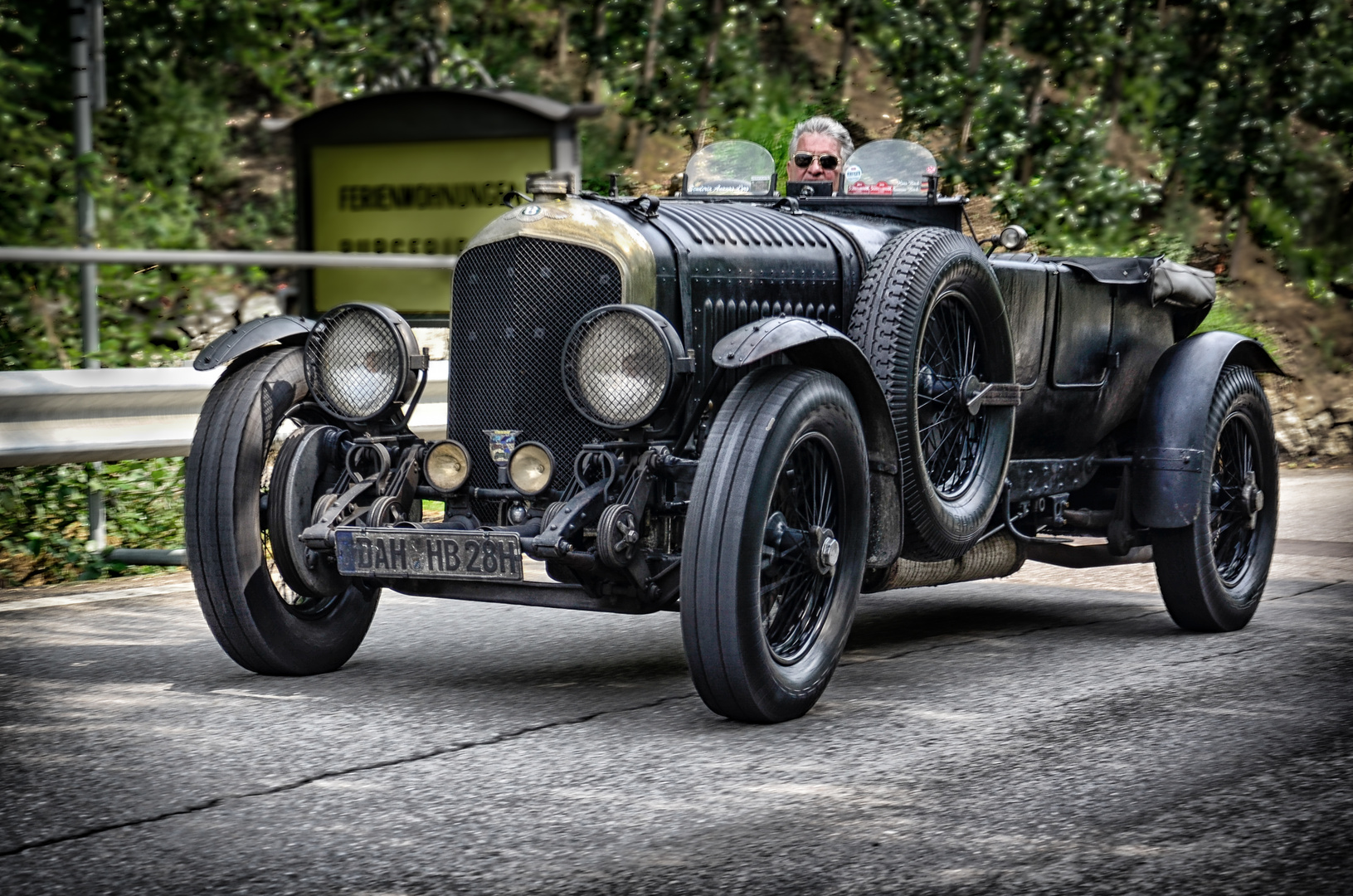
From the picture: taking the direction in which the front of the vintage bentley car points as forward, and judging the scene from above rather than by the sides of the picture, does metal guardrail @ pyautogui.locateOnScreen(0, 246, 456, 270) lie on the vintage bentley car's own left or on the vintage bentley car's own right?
on the vintage bentley car's own right

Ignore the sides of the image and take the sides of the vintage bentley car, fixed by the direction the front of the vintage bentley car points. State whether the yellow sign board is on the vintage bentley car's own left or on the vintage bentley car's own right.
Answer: on the vintage bentley car's own right

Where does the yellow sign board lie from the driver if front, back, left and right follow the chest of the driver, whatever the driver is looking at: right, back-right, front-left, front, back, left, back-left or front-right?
back-right

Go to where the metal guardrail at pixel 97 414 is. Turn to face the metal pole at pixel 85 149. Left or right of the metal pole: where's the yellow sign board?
right

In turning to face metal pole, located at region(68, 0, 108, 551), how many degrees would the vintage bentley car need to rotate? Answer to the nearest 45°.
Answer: approximately 90° to its right

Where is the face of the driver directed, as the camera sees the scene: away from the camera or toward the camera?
toward the camera

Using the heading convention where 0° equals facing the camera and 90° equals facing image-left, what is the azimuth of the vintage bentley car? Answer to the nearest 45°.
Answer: approximately 45°

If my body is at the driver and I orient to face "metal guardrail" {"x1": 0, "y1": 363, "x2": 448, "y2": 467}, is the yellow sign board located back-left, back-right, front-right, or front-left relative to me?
front-right

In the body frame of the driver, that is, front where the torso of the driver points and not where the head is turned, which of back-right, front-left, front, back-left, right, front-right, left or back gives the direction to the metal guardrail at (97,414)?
right

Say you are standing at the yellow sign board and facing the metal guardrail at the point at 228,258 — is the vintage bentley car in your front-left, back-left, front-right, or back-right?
front-left

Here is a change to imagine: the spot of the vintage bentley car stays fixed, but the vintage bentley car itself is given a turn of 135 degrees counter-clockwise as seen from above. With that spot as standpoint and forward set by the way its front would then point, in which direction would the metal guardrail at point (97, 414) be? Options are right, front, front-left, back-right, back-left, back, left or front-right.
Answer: back-left

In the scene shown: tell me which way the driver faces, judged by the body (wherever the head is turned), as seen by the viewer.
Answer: toward the camera
